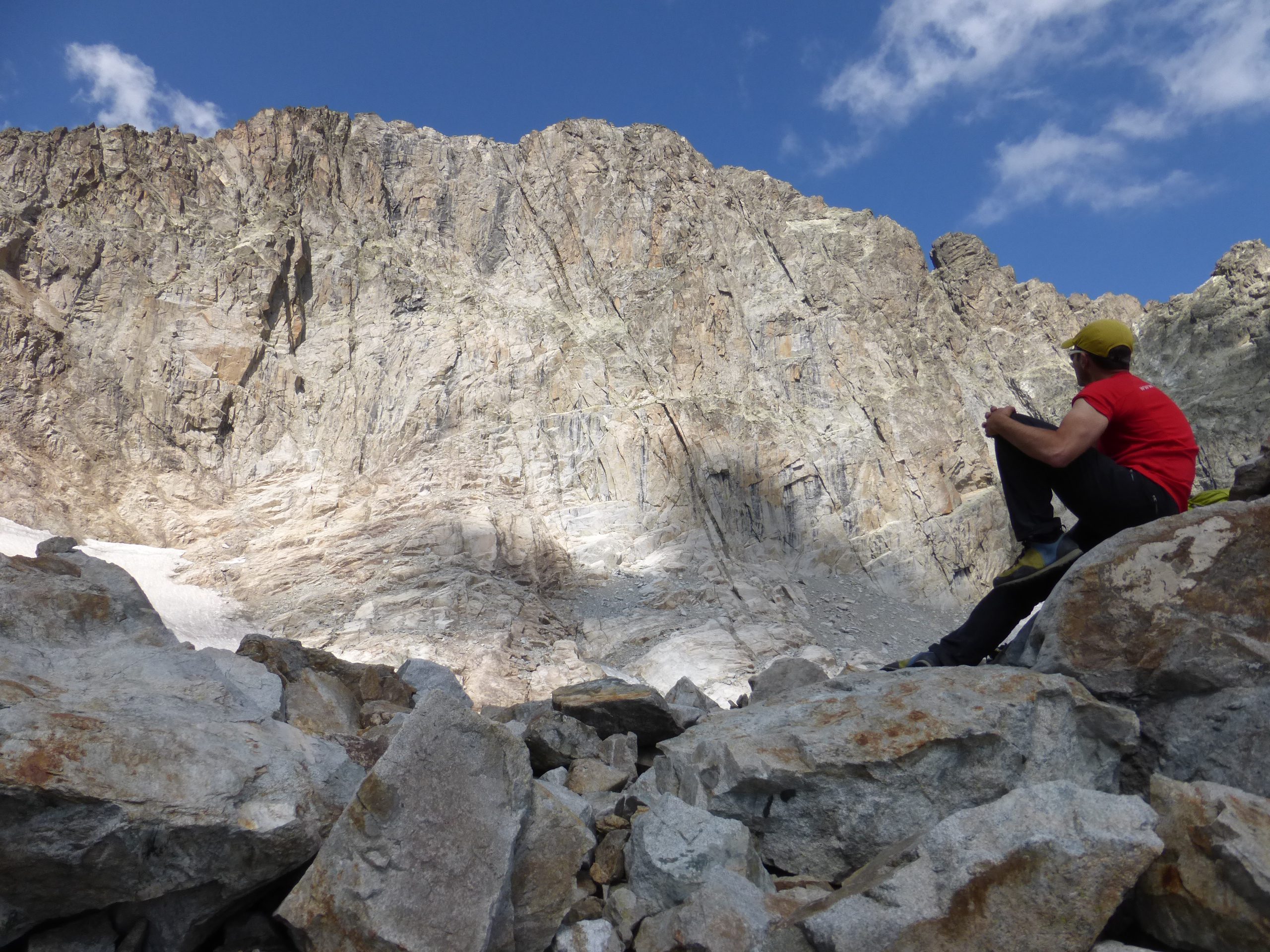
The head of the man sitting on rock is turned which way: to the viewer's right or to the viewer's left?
to the viewer's left

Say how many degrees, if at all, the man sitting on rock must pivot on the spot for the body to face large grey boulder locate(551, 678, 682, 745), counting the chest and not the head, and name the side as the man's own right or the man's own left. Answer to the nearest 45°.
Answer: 0° — they already face it

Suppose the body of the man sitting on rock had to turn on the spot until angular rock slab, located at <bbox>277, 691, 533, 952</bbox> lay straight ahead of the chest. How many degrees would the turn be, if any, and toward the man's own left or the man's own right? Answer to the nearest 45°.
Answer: approximately 45° to the man's own left

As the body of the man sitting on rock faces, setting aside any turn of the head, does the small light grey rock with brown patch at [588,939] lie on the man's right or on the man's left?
on the man's left

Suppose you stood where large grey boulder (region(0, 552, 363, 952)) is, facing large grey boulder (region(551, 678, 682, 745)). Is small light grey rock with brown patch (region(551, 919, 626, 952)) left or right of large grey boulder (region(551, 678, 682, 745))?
right

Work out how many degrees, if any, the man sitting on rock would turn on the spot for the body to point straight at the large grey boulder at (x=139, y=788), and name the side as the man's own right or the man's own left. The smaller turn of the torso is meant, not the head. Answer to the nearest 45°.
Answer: approximately 45° to the man's own left

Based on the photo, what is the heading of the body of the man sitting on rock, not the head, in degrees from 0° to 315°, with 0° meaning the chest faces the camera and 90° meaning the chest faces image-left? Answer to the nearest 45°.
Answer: approximately 90°

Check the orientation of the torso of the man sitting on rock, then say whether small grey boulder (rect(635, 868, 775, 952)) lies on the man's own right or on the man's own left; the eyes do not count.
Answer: on the man's own left
